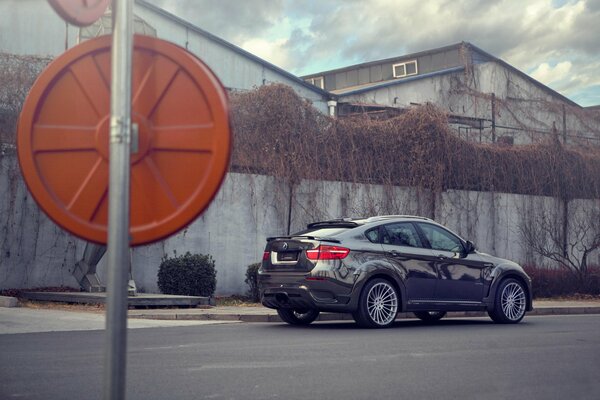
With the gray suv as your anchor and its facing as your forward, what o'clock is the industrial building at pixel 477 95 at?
The industrial building is roughly at 11 o'clock from the gray suv.

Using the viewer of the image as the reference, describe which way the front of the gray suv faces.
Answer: facing away from the viewer and to the right of the viewer

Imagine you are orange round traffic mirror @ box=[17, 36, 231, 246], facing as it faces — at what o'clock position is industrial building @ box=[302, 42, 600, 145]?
The industrial building is roughly at 1 o'clock from the orange round traffic mirror.

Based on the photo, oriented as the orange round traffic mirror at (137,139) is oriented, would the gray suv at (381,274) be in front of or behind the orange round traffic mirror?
in front

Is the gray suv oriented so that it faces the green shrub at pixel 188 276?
no

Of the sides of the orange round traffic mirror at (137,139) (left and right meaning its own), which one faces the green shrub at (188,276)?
front

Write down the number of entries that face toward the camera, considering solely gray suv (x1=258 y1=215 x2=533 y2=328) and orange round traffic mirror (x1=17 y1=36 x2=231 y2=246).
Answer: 0

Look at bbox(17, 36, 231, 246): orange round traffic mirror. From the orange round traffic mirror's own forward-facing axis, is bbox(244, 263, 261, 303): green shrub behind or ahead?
ahead

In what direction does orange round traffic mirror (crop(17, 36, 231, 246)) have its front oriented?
away from the camera

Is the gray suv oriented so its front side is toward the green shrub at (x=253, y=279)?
no

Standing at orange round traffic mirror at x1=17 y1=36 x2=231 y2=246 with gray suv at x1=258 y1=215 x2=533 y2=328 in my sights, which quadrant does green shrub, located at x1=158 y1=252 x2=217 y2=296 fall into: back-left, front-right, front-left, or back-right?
front-left
